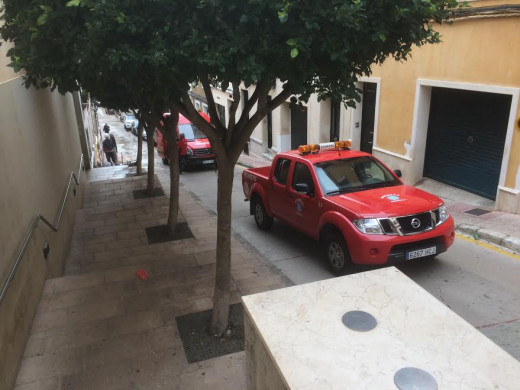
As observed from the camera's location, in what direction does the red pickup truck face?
facing the viewer and to the right of the viewer

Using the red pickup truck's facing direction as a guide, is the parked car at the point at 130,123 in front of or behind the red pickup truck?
behind

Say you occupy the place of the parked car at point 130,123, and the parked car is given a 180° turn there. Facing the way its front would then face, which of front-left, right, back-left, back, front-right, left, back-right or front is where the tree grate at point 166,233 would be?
back-left

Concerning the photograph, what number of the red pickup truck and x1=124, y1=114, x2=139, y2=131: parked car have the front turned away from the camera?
0

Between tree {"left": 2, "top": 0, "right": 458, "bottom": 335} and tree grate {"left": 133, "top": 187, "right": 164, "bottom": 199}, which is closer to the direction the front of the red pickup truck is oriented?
the tree

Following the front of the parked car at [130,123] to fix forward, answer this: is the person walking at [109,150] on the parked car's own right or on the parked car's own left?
on the parked car's own right

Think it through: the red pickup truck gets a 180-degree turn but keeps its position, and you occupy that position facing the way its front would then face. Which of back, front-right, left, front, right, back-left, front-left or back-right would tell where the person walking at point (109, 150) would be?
front

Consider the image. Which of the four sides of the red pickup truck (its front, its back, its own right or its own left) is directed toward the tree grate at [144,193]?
back

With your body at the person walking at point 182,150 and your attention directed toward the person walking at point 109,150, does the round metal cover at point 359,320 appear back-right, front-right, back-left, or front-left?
back-left

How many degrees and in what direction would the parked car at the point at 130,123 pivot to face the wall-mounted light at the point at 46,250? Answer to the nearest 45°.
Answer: approximately 45° to its right

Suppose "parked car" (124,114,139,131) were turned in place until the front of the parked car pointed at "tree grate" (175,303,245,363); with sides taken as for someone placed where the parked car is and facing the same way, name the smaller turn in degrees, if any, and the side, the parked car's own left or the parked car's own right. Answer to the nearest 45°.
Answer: approximately 45° to the parked car's own right

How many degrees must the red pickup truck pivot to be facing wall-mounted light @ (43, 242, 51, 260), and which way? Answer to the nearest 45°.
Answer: approximately 135° to its right

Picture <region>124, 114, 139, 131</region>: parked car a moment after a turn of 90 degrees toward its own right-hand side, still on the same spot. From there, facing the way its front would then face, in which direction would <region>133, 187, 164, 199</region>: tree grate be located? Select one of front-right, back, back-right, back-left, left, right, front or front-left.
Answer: front-left
